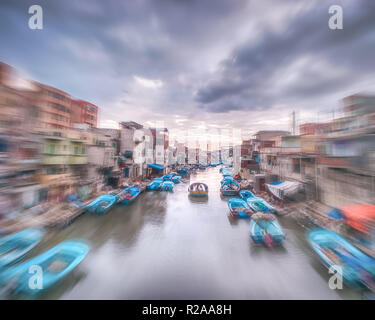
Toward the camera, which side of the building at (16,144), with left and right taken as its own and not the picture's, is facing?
right

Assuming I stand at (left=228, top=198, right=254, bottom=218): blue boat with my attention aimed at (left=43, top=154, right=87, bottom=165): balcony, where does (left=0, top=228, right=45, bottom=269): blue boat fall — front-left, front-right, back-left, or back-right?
front-left

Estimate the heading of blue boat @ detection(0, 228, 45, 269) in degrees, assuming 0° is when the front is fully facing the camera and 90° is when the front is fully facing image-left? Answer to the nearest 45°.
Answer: approximately 225°

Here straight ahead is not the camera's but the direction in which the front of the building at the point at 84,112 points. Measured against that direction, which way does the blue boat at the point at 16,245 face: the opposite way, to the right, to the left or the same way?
to the left

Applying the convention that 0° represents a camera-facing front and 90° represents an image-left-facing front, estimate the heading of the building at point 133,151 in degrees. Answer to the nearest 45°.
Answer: approximately 315°

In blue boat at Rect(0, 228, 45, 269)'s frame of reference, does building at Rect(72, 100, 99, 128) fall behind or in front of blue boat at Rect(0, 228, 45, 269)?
in front

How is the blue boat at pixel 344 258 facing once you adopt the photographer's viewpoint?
facing away from the viewer and to the left of the viewer

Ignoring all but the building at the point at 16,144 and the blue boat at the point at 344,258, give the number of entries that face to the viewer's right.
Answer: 1

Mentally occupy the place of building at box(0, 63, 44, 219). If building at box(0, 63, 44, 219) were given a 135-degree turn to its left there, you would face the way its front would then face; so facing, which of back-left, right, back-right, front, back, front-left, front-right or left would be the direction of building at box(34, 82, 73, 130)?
front-right

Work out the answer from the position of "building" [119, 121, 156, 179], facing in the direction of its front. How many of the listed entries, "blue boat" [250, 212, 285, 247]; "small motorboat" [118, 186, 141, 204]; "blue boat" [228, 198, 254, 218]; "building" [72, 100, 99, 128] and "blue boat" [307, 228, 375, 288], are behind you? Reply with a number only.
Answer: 1

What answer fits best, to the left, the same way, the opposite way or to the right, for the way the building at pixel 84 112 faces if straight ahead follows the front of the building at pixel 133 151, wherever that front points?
the same way

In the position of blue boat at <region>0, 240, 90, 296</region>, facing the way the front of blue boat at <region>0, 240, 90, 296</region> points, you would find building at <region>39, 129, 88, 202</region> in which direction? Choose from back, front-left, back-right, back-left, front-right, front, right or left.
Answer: front-left

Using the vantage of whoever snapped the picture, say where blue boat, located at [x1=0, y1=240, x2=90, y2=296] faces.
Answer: facing away from the viewer and to the right of the viewer

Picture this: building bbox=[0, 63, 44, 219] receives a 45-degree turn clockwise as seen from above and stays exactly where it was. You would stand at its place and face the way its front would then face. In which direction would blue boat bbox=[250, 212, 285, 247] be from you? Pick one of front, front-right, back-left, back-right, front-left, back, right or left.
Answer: front

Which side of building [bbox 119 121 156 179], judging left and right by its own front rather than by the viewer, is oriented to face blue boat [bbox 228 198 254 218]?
right
